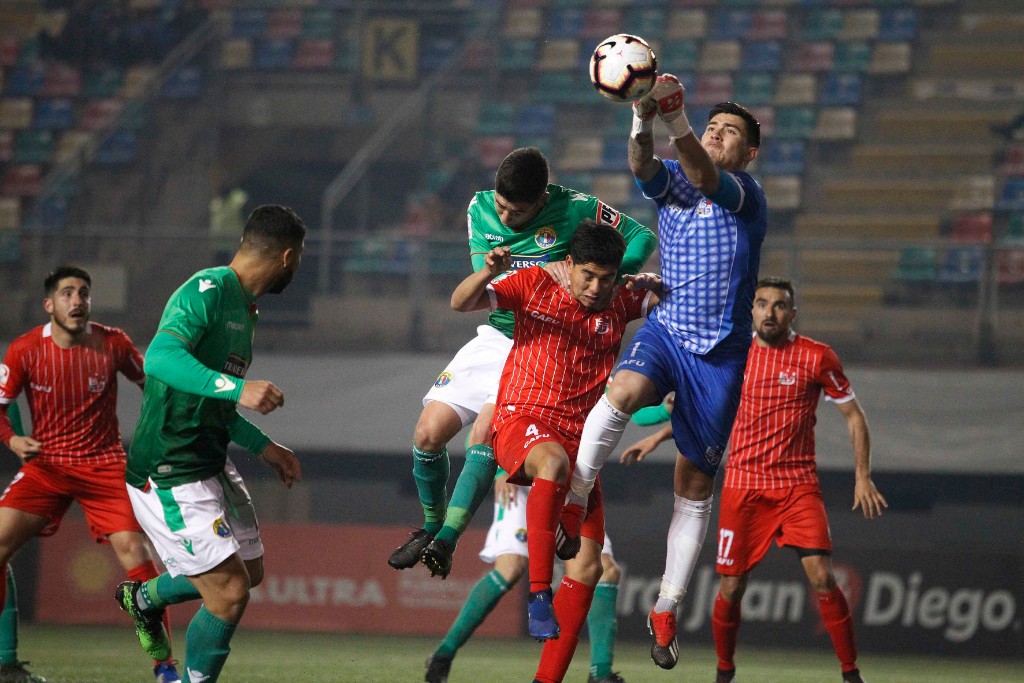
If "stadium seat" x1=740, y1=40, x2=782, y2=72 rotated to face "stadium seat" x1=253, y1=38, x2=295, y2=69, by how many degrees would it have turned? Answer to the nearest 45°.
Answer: approximately 90° to its right

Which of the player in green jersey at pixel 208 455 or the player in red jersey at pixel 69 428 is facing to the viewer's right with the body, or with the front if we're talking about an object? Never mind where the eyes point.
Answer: the player in green jersey

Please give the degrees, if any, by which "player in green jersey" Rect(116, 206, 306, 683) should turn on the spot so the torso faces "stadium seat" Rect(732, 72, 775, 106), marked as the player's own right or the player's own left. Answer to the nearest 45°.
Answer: approximately 45° to the player's own left

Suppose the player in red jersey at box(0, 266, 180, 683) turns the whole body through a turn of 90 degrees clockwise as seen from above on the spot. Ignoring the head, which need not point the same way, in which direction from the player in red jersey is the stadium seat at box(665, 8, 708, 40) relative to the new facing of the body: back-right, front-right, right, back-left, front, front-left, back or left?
back-right

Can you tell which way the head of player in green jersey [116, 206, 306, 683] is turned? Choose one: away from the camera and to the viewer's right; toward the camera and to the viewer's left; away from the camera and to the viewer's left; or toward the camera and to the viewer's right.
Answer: away from the camera and to the viewer's right

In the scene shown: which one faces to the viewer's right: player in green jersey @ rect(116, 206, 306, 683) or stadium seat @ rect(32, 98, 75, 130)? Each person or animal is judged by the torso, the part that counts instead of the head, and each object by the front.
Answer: the player in green jersey

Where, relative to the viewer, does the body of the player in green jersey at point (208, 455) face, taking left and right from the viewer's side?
facing to the right of the viewer

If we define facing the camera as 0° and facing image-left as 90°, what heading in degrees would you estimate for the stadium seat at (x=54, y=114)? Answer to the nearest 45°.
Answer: approximately 0°

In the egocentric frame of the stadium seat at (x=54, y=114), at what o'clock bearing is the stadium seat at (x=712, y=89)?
the stadium seat at (x=712, y=89) is roughly at 10 o'clock from the stadium seat at (x=54, y=114).

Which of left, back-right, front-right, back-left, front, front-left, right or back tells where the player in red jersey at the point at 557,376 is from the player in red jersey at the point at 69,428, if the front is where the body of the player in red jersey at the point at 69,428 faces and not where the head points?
front-left

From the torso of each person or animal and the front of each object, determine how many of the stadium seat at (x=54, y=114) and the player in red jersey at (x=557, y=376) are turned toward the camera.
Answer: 2

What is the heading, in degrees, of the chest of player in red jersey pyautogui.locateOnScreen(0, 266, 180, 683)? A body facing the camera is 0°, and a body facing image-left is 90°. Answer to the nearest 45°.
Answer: approximately 0°
